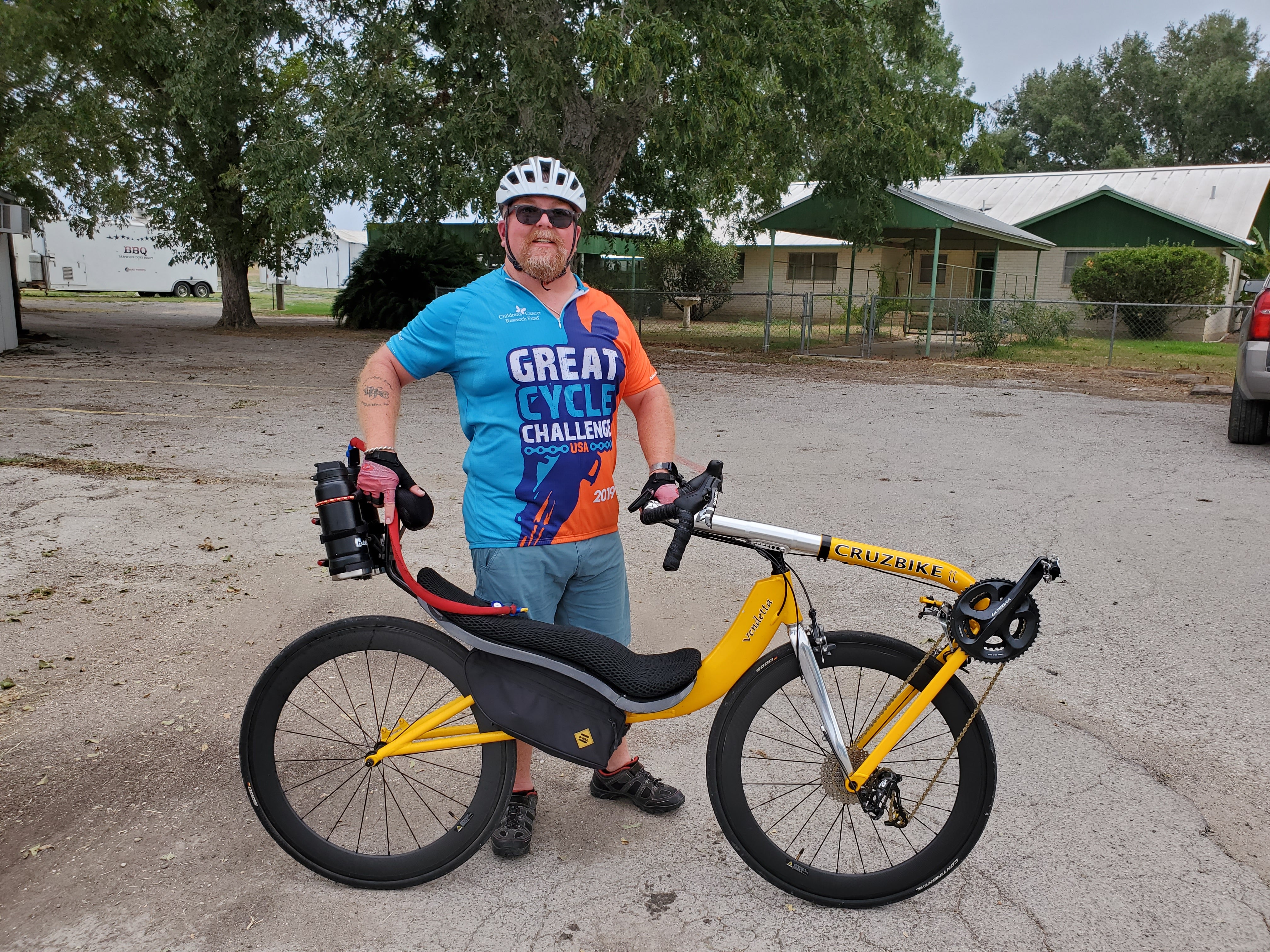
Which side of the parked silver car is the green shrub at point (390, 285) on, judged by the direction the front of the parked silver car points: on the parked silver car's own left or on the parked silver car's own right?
on the parked silver car's own left

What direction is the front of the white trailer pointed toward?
to the viewer's left

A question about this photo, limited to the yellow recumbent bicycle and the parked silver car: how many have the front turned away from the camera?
1

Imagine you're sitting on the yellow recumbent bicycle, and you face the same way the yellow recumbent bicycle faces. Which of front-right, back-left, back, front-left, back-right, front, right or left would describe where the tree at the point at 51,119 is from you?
back-left

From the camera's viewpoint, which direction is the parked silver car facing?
away from the camera

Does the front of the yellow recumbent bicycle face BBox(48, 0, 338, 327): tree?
no

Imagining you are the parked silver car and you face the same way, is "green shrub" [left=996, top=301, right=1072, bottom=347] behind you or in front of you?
in front

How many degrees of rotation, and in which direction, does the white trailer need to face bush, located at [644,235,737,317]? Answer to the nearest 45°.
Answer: approximately 135° to its left

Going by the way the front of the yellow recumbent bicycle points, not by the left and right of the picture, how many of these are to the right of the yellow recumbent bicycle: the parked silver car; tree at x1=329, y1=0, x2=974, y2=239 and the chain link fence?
0

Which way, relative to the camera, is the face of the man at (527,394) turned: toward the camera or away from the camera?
toward the camera

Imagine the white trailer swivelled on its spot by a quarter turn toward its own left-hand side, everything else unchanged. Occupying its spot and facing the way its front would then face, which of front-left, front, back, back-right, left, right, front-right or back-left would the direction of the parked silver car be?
front

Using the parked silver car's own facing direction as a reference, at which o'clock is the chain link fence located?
The chain link fence is roughly at 11 o'clock from the parked silver car.

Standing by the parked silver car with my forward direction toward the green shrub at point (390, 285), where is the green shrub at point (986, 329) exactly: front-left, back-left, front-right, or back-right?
front-right

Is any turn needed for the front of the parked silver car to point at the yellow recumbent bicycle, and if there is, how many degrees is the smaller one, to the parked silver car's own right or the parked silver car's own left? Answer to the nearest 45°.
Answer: approximately 180°

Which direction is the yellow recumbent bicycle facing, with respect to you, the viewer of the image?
facing to the right of the viewer

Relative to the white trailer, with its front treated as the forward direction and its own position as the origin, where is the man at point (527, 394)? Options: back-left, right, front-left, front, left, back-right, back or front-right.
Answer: left

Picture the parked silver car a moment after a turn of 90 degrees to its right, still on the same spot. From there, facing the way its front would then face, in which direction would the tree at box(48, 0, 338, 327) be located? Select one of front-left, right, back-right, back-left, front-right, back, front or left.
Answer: back

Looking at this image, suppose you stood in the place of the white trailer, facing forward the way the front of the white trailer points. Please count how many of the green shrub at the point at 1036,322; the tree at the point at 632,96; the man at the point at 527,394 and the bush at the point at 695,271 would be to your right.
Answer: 0

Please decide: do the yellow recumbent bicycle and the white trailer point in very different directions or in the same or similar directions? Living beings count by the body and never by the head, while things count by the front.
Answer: very different directions

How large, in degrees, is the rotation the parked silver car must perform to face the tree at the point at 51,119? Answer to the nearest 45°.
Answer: approximately 90° to its left

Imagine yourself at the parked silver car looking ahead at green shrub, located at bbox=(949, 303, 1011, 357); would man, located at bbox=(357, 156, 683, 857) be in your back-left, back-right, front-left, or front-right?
back-left

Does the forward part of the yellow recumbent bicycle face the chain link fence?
no
